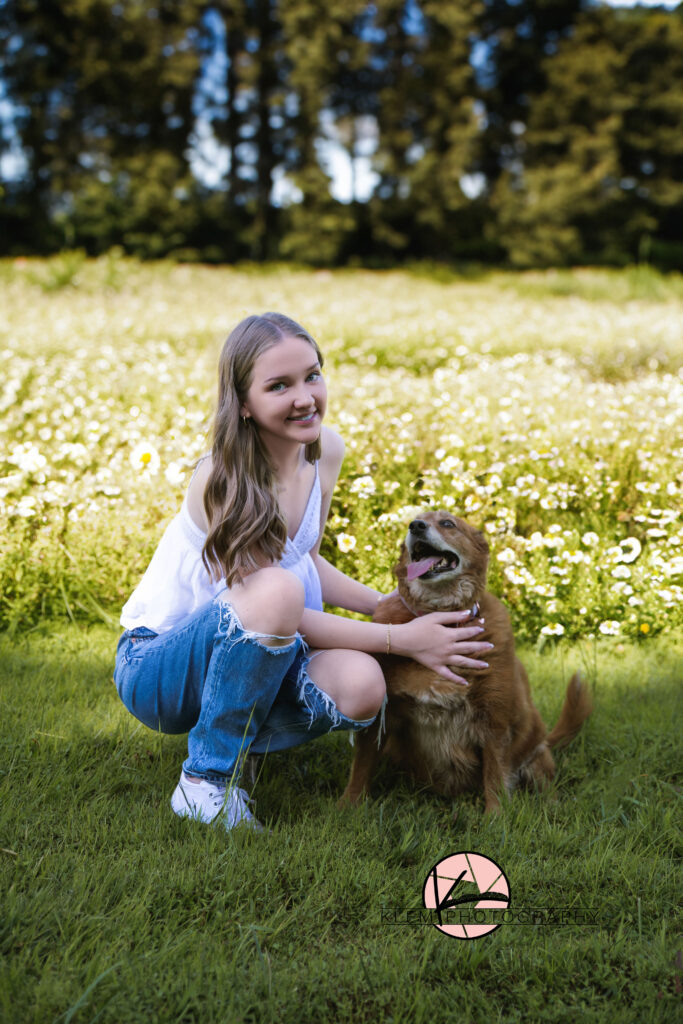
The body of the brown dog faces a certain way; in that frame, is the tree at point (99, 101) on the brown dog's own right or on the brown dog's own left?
on the brown dog's own right

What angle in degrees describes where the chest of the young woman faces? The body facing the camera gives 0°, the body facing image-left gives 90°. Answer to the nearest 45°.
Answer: approximately 315°

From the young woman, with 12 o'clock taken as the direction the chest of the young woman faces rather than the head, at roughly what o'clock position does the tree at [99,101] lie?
The tree is roughly at 7 o'clock from the young woman.

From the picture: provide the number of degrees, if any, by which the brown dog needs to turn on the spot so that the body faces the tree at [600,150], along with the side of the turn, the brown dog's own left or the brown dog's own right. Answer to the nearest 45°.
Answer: approximately 135° to the brown dog's own right

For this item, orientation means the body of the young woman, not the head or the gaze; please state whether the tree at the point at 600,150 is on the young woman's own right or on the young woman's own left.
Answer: on the young woman's own left

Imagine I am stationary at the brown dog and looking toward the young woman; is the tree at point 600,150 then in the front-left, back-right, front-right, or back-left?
back-right

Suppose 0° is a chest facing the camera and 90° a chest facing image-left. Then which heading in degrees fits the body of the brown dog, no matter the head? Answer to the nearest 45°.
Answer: approximately 45°
